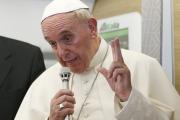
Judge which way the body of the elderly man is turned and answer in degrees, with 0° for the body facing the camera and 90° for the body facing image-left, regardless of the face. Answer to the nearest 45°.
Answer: approximately 45°

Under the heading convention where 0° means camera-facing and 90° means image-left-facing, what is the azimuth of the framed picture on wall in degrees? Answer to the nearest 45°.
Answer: approximately 45°
